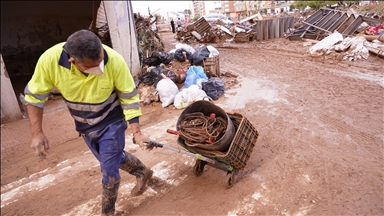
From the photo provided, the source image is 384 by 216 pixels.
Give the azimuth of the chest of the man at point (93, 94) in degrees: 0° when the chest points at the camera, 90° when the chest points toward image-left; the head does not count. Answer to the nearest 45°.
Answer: approximately 0°

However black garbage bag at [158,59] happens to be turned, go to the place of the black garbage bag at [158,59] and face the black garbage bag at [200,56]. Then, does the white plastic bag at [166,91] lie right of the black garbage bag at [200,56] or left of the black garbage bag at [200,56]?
right

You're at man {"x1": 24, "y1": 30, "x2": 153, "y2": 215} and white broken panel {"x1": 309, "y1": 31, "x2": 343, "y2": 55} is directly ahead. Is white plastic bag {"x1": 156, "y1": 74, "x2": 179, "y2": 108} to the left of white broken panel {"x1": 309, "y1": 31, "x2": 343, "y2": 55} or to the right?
left

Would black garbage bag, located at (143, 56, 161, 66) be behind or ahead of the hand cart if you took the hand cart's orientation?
behind

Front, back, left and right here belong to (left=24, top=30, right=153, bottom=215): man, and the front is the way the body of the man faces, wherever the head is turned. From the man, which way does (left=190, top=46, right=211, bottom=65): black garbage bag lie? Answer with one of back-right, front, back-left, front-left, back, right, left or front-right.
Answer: back-left

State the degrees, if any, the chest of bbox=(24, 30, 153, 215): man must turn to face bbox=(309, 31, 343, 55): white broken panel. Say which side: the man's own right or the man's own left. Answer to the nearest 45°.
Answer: approximately 135° to the man's own left
